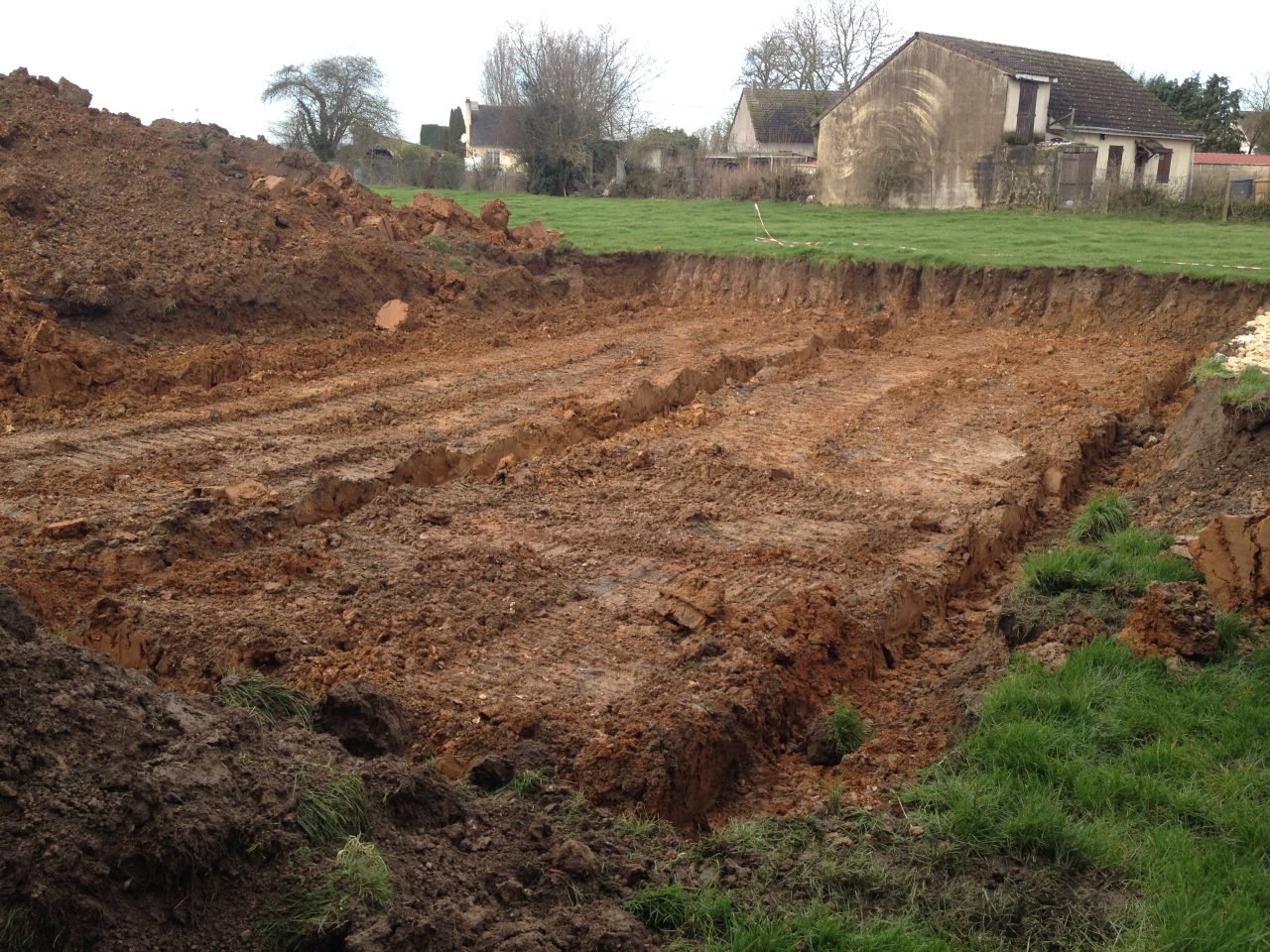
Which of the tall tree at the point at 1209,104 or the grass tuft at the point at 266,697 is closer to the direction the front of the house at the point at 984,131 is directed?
the grass tuft

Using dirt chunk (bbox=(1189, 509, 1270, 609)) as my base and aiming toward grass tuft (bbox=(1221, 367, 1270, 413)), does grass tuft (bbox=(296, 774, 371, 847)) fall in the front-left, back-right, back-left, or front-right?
back-left

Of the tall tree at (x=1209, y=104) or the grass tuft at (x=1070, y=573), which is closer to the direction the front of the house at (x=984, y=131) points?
the grass tuft

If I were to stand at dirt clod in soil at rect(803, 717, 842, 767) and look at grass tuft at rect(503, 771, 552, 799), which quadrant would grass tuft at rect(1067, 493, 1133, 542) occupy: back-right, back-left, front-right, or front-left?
back-right

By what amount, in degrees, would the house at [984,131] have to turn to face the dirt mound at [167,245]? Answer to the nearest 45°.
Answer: approximately 90° to its right

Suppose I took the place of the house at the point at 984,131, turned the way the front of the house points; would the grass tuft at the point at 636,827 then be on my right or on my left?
on my right

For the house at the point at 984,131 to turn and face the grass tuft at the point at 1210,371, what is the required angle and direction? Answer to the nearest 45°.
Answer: approximately 45° to its right

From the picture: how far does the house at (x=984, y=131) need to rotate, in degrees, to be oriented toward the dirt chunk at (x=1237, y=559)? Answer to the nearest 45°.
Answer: approximately 45° to its right

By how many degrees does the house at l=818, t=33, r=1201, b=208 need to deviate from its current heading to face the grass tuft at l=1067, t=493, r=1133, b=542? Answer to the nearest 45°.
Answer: approximately 45° to its right

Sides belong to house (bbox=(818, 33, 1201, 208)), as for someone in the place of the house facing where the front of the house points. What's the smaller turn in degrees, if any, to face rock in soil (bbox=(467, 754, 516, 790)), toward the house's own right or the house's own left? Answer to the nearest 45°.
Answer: approximately 45° to the house's own right

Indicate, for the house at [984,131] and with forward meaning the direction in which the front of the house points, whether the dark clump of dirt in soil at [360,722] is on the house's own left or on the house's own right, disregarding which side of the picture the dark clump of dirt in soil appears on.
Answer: on the house's own right

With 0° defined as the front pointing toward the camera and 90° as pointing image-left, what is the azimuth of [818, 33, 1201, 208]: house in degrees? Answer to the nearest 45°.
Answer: approximately 315°

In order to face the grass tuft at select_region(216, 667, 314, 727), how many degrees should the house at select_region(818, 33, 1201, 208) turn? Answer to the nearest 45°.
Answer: approximately 45° to its right
